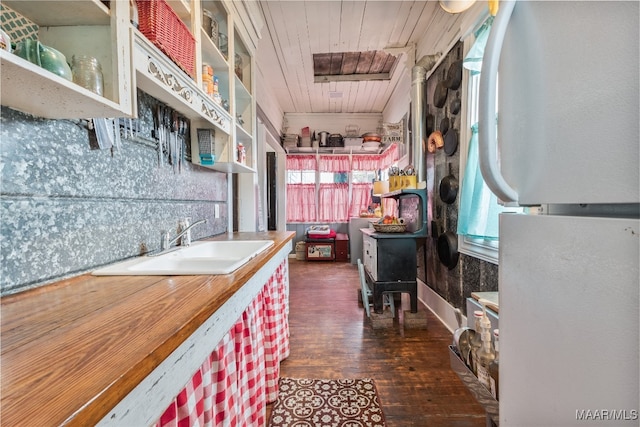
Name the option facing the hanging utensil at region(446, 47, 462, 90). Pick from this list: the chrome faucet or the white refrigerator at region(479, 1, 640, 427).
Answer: the chrome faucet

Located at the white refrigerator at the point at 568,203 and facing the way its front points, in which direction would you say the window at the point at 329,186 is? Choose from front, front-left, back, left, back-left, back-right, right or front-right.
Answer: right

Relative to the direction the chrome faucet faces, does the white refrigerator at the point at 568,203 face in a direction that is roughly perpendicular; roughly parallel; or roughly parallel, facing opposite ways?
roughly parallel, facing opposite ways

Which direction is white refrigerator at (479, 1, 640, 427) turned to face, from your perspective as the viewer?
facing the viewer and to the left of the viewer

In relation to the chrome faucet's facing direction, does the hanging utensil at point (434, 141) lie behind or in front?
in front

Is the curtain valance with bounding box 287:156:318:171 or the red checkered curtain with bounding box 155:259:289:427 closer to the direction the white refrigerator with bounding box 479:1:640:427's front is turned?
the red checkered curtain

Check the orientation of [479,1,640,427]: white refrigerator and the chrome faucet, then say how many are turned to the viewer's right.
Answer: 1

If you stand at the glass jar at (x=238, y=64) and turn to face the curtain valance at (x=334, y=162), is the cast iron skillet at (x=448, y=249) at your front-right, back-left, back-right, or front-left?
front-right

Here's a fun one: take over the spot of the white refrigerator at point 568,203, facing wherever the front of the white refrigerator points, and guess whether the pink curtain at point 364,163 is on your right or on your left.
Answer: on your right

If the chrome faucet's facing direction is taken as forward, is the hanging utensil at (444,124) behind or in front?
in front

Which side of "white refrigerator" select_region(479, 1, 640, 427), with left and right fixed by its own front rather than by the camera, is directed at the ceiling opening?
right

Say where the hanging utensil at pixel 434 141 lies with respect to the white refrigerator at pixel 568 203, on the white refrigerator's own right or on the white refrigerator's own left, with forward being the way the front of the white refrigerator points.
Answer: on the white refrigerator's own right

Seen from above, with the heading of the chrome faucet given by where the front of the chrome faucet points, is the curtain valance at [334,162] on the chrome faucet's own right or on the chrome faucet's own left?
on the chrome faucet's own left

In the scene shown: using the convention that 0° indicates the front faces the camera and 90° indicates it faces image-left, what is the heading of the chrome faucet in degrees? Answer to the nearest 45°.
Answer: approximately 270°
